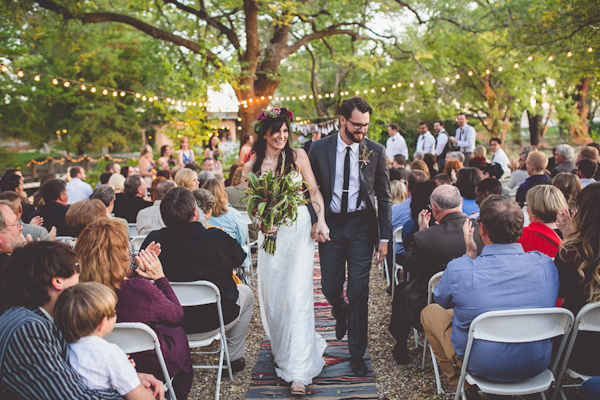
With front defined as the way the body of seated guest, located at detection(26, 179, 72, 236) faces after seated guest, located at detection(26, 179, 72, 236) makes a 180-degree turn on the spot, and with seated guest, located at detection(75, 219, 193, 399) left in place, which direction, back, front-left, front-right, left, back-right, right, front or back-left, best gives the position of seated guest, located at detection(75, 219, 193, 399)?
front-left

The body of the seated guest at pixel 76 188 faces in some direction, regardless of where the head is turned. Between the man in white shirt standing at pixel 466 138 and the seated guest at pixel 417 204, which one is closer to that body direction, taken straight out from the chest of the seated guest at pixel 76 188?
the man in white shirt standing

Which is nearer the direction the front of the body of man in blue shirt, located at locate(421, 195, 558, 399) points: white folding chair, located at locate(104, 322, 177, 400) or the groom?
the groom

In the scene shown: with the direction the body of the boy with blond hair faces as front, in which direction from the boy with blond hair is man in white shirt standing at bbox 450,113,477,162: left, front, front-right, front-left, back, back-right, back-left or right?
front

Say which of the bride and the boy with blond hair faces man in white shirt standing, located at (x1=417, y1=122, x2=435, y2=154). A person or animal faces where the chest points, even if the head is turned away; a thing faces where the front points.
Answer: the boy with blond hair

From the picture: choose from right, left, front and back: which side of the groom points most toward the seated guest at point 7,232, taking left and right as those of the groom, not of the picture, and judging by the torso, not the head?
right

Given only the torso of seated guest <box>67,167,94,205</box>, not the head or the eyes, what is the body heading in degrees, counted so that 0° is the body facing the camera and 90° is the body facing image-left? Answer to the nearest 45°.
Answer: approximately 225°

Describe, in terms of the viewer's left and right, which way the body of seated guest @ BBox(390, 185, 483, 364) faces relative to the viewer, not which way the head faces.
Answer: facing away from the viewer and to the left of the viewer

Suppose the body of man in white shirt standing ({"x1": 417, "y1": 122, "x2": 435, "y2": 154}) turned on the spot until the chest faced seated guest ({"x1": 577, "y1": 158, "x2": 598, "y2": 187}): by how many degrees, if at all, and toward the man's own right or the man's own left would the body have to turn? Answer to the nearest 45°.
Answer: approximately 45° to the man's own left

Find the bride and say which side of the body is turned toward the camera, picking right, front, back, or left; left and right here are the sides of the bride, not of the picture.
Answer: front

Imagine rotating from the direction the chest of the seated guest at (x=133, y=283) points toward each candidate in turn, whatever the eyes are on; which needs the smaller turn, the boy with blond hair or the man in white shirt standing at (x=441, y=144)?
the man in white shirt standing

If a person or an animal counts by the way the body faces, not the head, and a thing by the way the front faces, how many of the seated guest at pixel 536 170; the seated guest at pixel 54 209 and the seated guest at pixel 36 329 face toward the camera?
0

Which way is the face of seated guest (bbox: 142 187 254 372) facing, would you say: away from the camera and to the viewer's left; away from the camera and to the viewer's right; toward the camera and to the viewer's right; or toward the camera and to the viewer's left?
away from the camera and to the viewer's right

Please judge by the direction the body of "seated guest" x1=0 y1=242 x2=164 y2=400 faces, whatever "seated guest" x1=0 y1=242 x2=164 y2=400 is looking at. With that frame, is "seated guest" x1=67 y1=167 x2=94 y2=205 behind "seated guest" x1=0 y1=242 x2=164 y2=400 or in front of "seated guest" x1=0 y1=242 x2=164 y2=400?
in front

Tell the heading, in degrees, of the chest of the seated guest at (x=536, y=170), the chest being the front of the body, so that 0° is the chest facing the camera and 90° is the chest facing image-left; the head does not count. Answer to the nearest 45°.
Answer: approximately 135°

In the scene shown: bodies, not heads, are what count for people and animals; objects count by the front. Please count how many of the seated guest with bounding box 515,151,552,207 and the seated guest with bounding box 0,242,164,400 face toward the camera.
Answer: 0

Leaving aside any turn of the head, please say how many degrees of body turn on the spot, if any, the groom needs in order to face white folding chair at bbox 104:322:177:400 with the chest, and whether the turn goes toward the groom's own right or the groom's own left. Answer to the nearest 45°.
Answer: approximately 45° to the groom's own right
